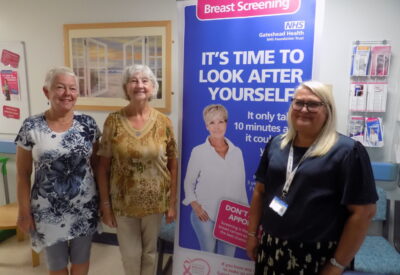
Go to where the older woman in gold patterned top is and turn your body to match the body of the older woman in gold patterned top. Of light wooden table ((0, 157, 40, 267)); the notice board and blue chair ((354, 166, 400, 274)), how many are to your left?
1

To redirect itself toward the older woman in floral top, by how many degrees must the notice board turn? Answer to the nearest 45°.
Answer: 0° — it already faces them

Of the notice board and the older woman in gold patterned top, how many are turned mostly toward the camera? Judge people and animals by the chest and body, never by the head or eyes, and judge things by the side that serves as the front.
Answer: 2

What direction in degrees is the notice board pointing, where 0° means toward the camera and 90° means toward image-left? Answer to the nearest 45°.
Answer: approximately 0°

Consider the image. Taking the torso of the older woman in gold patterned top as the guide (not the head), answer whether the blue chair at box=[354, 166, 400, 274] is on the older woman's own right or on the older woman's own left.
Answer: on the older woman's own left

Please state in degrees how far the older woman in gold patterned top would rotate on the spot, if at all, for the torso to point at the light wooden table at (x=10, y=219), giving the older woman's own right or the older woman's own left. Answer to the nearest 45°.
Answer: approximately 135° to the older woman's own right

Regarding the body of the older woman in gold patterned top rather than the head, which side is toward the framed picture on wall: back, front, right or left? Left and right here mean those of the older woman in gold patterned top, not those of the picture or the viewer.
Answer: back

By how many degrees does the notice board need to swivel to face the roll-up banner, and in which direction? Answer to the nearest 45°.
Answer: approximately 45° to its left

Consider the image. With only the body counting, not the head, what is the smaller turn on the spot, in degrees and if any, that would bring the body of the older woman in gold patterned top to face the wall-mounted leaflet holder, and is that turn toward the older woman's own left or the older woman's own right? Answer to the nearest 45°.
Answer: approximately 90° to the older woman's own left

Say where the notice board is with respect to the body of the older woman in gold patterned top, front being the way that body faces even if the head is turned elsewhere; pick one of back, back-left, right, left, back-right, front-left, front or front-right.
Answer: back-right
